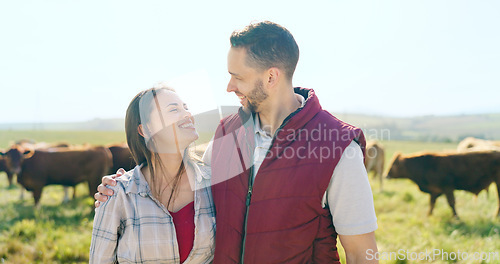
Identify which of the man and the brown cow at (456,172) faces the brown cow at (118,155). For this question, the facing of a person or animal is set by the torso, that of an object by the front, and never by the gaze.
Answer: the brown cow at (456,172)

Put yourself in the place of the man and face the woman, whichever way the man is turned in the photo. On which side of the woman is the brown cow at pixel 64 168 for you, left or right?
right

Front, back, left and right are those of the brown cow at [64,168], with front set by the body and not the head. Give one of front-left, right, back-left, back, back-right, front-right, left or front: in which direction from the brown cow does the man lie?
left

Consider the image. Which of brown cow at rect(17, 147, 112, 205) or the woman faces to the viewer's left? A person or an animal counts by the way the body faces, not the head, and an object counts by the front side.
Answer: the brown cow

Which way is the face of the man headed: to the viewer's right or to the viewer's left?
to the viewer's left

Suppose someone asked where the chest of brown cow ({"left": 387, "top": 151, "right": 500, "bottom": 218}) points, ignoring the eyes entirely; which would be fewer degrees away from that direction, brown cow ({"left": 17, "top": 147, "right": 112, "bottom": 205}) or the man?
the brown cow

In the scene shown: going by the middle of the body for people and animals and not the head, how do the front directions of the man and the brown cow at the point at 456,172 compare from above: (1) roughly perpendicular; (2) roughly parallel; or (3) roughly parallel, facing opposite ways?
roughly perpendicular

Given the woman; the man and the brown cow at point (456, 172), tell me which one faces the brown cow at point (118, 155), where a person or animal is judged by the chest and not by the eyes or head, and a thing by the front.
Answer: the brown cow at point (456, 172)

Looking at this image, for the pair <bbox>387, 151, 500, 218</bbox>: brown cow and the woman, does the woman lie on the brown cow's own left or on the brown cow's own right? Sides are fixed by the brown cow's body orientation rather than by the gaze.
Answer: on the brown cow's own left

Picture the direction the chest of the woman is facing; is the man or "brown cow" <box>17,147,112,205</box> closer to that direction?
the man

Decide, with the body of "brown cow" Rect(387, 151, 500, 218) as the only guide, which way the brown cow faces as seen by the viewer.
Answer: to the viewer's left

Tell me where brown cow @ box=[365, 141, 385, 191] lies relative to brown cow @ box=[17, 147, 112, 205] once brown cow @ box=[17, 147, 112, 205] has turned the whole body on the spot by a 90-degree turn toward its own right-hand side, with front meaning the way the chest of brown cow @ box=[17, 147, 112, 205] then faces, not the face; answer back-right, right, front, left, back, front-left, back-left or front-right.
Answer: right

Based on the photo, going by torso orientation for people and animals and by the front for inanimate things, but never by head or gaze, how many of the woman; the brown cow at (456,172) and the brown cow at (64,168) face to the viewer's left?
2

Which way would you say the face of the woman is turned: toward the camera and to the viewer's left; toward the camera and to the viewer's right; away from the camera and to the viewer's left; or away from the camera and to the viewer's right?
toward the camera and to the viewer's right

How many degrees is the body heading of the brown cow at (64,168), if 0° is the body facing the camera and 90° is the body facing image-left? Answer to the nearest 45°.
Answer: approximately 90°

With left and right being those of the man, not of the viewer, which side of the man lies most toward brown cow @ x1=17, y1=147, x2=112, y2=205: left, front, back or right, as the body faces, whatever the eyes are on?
right
